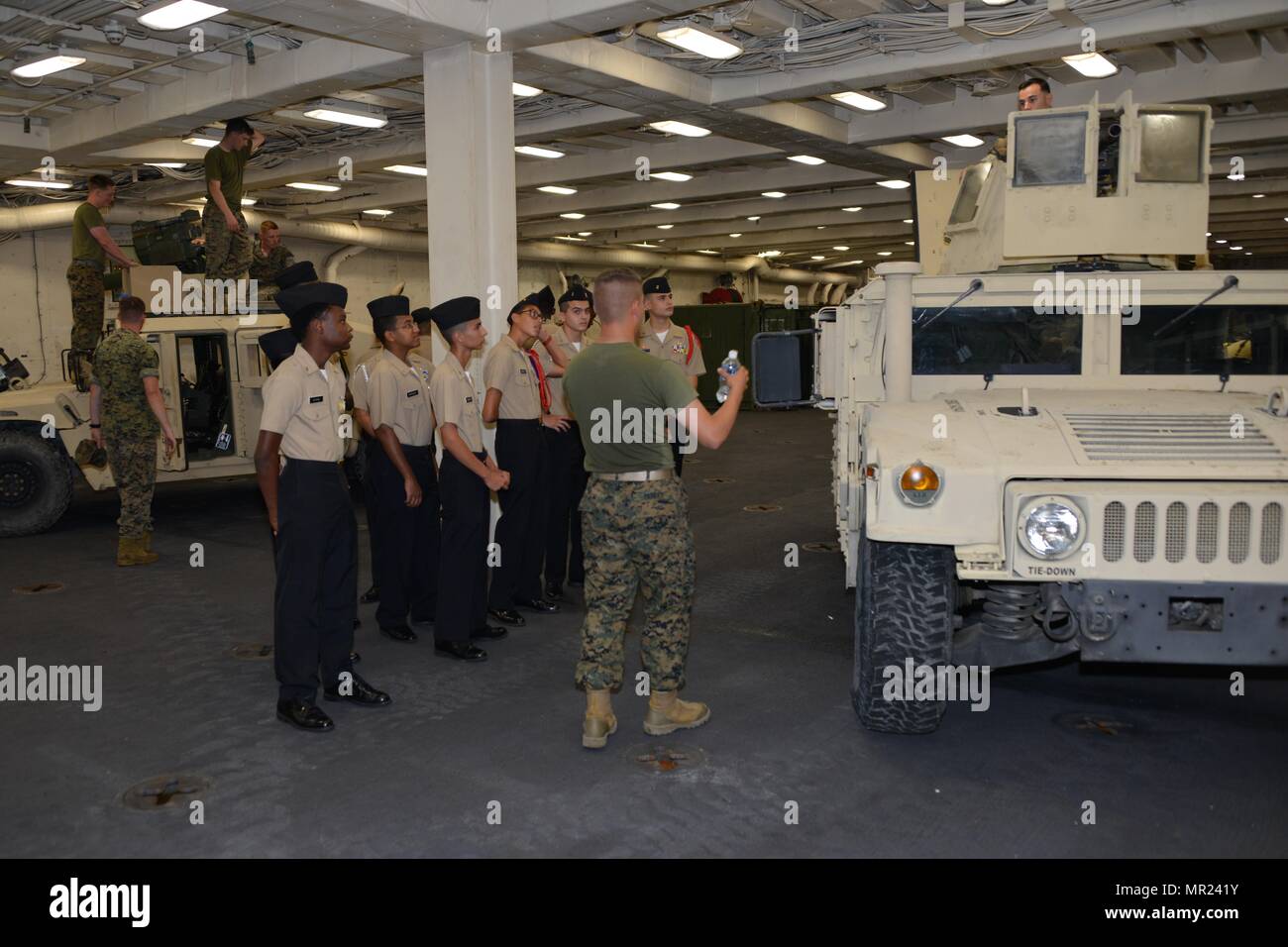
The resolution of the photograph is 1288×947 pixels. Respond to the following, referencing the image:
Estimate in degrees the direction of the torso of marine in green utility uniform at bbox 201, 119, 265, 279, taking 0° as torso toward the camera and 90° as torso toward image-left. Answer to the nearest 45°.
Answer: approximately 315°

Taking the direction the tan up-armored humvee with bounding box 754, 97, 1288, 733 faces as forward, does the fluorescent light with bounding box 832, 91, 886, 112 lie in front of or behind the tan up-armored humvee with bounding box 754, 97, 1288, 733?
behind

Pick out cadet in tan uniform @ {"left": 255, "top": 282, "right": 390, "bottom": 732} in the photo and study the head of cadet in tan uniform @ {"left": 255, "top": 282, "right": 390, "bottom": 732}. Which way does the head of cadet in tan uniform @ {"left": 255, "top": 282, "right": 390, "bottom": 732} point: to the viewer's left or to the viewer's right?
to the viewer's right

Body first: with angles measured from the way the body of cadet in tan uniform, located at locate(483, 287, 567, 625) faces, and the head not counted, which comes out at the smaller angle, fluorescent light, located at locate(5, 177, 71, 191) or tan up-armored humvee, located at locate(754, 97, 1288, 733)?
the tan up-armored humvee

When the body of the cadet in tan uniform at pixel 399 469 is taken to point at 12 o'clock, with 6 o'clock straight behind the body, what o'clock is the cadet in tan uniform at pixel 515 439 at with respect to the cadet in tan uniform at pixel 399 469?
the cadet in tan uniform at pixel 515 439 is roughly at 10 o'clock from the cadet in tan uniform at pixel 399 469.

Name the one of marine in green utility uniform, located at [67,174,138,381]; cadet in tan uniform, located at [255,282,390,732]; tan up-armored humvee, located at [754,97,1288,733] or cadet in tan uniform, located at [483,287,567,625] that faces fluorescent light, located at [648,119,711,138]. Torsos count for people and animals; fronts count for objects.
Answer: the marine in green utility uniform

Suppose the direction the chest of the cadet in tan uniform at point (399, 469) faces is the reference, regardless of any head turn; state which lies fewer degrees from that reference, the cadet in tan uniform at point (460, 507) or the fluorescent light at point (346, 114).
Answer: the cadet in tan uniform

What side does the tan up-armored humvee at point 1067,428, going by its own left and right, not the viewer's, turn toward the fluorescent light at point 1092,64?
back

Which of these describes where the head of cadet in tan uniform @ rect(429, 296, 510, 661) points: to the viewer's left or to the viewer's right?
to the viewer's right

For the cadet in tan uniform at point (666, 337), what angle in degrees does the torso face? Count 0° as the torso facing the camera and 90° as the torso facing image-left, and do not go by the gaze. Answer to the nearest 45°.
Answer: approximately 0°
